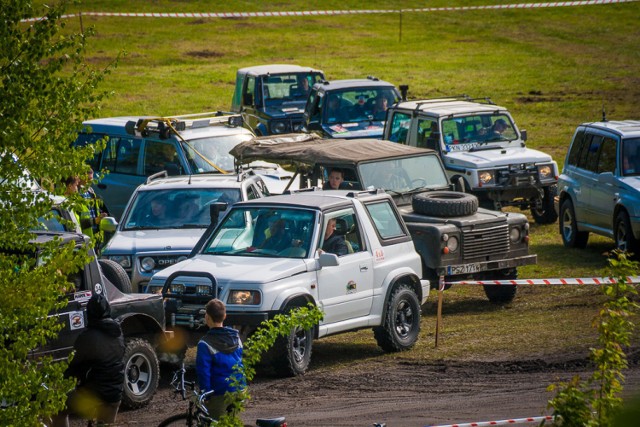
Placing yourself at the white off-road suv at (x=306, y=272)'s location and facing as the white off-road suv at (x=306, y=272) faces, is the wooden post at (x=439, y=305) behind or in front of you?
behind

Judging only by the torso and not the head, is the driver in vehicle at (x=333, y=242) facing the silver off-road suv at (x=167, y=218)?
no

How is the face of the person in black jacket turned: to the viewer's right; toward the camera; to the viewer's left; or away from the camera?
away from the camera

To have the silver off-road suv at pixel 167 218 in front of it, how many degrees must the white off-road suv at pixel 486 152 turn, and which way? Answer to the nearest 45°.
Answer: approximately 90° to its right

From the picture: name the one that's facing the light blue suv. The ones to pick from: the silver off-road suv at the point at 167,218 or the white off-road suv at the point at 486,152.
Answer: the white off-road suv at the point at 486,152

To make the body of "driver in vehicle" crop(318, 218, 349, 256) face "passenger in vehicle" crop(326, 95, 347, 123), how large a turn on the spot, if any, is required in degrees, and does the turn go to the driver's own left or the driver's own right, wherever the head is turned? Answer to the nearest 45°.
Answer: approximately 135° to the driver's own right

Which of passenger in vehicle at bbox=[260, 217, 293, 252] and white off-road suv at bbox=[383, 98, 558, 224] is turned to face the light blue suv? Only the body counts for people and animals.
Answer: the white off-road suv

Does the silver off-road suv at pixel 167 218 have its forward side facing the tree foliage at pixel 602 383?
no

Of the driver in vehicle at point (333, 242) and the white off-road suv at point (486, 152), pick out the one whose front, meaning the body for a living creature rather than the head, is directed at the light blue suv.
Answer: the white off-road suv

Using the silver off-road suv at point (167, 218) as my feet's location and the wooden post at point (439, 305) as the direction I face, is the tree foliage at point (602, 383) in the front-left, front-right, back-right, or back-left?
front-right

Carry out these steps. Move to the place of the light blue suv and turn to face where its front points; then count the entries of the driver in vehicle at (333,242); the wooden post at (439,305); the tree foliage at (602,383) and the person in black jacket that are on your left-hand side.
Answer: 0

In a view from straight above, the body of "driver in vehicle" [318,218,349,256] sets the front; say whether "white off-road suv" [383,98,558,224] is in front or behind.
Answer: behind

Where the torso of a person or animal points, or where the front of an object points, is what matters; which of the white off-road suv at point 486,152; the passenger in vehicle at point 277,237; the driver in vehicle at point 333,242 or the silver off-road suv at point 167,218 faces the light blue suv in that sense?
the white off-road suv at point 486,152

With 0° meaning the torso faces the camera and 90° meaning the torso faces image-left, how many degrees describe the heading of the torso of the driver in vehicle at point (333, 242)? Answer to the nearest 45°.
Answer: approximately 45°

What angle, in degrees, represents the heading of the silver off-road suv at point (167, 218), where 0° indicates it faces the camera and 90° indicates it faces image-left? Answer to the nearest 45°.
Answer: approximately 45°

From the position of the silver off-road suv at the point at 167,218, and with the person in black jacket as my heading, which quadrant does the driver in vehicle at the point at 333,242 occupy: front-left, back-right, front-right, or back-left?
front-left

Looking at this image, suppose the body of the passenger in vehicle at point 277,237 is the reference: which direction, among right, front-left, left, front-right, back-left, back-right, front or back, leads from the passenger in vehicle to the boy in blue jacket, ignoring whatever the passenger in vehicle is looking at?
front-left

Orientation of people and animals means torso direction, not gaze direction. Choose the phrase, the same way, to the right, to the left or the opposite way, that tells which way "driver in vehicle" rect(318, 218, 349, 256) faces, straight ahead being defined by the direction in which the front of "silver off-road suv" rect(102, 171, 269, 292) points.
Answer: the same way

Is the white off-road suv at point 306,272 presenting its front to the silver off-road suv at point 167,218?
no

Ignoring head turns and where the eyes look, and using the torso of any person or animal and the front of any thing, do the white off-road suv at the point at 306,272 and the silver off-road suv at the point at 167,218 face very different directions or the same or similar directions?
same or similar directions
